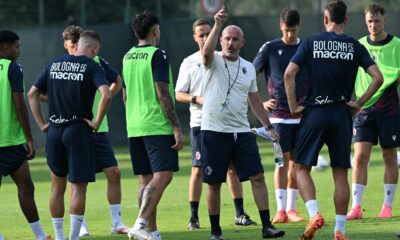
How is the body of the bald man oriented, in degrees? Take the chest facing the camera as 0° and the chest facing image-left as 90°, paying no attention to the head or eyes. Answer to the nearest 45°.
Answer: approximately 0°
